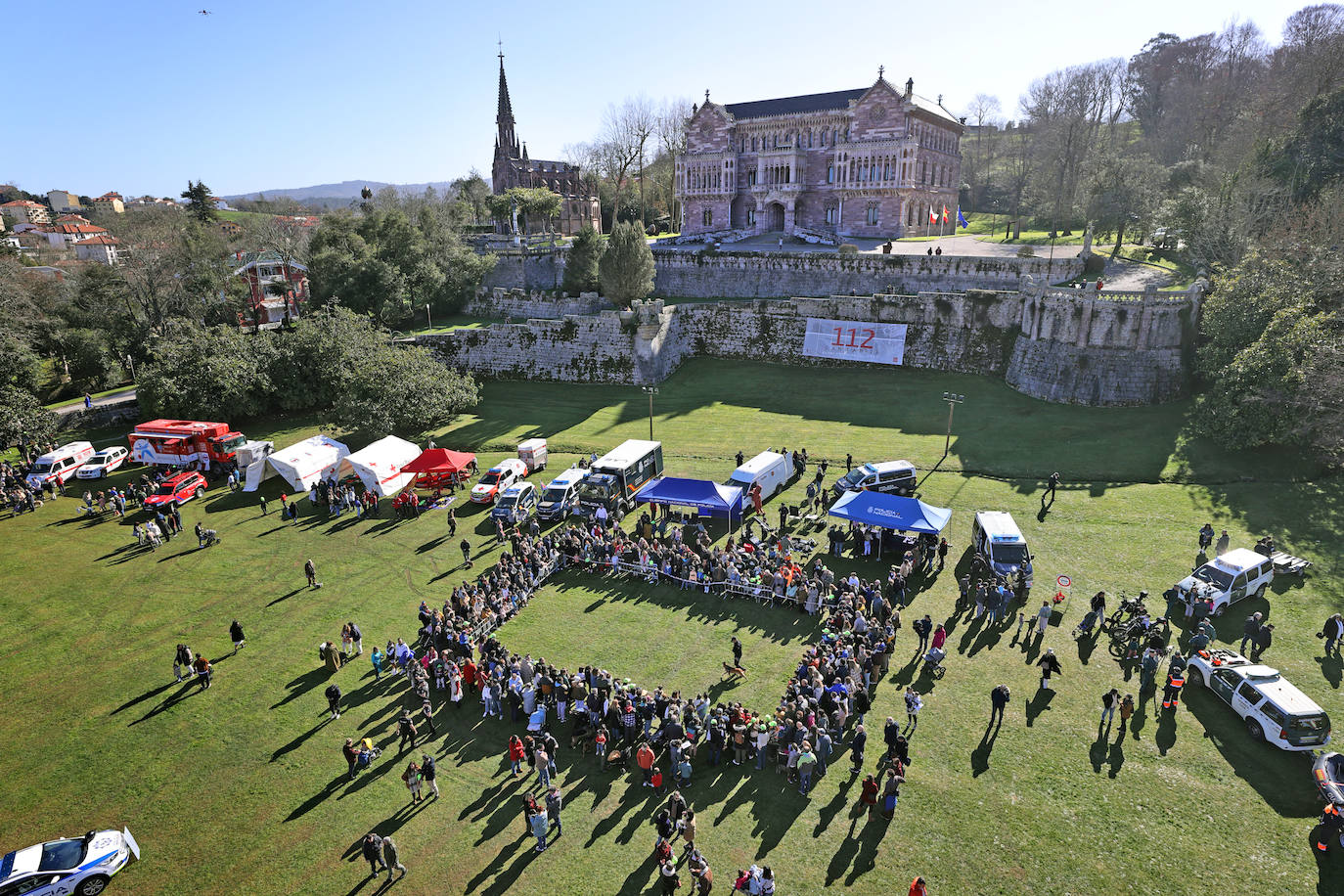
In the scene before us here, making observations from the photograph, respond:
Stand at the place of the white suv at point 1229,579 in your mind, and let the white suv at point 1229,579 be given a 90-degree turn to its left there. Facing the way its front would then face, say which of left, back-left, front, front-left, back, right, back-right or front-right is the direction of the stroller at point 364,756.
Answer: right

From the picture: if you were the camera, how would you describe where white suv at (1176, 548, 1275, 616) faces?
facing the viewer and to the left of the viewer

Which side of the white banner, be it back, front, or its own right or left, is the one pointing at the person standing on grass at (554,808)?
front

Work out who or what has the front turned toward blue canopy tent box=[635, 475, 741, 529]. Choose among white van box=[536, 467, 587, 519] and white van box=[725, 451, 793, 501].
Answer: white van box=[725, 451, 793, 501]

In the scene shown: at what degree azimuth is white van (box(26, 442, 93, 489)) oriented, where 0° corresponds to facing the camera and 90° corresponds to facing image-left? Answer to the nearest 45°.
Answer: approximately 45°

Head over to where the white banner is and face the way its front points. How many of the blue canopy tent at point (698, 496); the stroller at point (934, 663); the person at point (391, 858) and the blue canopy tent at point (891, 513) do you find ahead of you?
4

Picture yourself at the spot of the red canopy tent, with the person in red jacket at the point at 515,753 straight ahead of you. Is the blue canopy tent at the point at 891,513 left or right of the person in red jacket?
left

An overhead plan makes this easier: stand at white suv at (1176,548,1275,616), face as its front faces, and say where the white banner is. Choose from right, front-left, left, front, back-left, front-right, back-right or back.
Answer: right

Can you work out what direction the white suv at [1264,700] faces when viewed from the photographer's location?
facing away from the viewer and to the left of the viewer

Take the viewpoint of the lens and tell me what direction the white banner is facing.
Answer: facing the viewer

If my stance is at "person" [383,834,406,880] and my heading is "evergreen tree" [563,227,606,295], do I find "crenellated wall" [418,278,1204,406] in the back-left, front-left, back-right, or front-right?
front-right

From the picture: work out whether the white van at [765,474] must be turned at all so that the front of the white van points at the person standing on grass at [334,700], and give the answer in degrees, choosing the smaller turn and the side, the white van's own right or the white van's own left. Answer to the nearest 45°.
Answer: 0° — it already faces them

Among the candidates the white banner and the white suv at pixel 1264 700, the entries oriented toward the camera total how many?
1

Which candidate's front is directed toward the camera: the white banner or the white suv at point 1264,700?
the white banner
